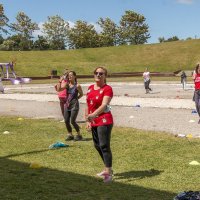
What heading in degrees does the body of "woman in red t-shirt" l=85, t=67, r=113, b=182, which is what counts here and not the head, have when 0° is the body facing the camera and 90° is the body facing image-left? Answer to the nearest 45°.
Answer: approximately 45°
